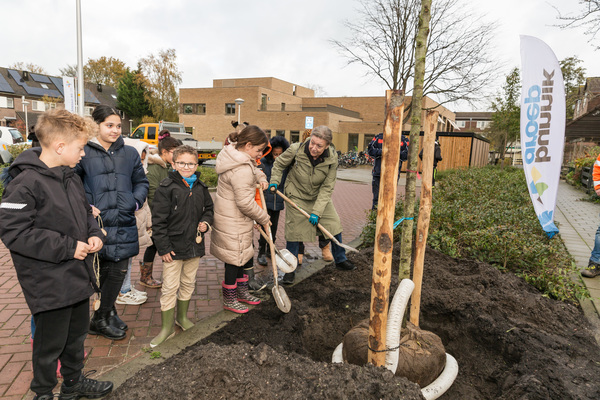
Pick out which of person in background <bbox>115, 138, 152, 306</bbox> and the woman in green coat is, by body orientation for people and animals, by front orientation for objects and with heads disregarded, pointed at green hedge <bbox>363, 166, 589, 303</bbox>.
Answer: the person in background

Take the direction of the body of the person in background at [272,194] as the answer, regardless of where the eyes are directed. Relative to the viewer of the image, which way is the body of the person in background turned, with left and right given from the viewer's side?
facing the viewer and to the right of the viewer

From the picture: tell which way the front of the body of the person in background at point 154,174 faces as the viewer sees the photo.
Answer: to the viewer's right

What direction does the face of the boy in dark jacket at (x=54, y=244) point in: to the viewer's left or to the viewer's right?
to the viewer's right

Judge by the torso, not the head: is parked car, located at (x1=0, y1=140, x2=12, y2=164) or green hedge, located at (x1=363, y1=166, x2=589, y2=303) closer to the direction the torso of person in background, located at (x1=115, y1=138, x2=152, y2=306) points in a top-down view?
the green hedge

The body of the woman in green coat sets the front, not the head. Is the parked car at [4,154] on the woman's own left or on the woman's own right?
on the woman's own right

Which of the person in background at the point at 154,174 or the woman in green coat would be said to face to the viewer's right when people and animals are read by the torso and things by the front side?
the person in background

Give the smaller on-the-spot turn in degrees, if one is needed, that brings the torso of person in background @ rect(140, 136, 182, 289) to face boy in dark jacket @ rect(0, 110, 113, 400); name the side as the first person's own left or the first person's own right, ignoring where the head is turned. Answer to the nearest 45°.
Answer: approximately 90° to the first person's own right

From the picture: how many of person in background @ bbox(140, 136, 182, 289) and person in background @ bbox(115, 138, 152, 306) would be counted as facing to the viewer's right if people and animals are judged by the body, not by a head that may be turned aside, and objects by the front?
2

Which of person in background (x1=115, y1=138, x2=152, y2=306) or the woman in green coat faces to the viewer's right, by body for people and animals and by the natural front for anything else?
the person in background

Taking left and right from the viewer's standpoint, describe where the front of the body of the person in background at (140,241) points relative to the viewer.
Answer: facing to the right of the viewer

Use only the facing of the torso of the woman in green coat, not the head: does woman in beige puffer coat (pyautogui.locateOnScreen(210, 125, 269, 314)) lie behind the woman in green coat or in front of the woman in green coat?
in front

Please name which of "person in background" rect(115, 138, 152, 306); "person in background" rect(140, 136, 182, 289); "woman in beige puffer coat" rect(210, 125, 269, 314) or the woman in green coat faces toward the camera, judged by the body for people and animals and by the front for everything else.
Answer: the woman in green coat

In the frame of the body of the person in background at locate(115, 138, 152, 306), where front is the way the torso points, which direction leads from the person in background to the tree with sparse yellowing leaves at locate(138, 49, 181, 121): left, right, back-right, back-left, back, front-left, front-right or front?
left

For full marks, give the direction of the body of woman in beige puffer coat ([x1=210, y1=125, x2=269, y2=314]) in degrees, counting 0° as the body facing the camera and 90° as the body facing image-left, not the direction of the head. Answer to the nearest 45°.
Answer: approximately 270°

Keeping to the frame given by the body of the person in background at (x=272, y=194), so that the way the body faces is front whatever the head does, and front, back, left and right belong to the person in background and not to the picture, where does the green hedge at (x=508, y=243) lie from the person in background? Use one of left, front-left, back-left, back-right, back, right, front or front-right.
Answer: front-left

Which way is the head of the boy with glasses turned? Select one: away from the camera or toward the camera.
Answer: toward the camera
